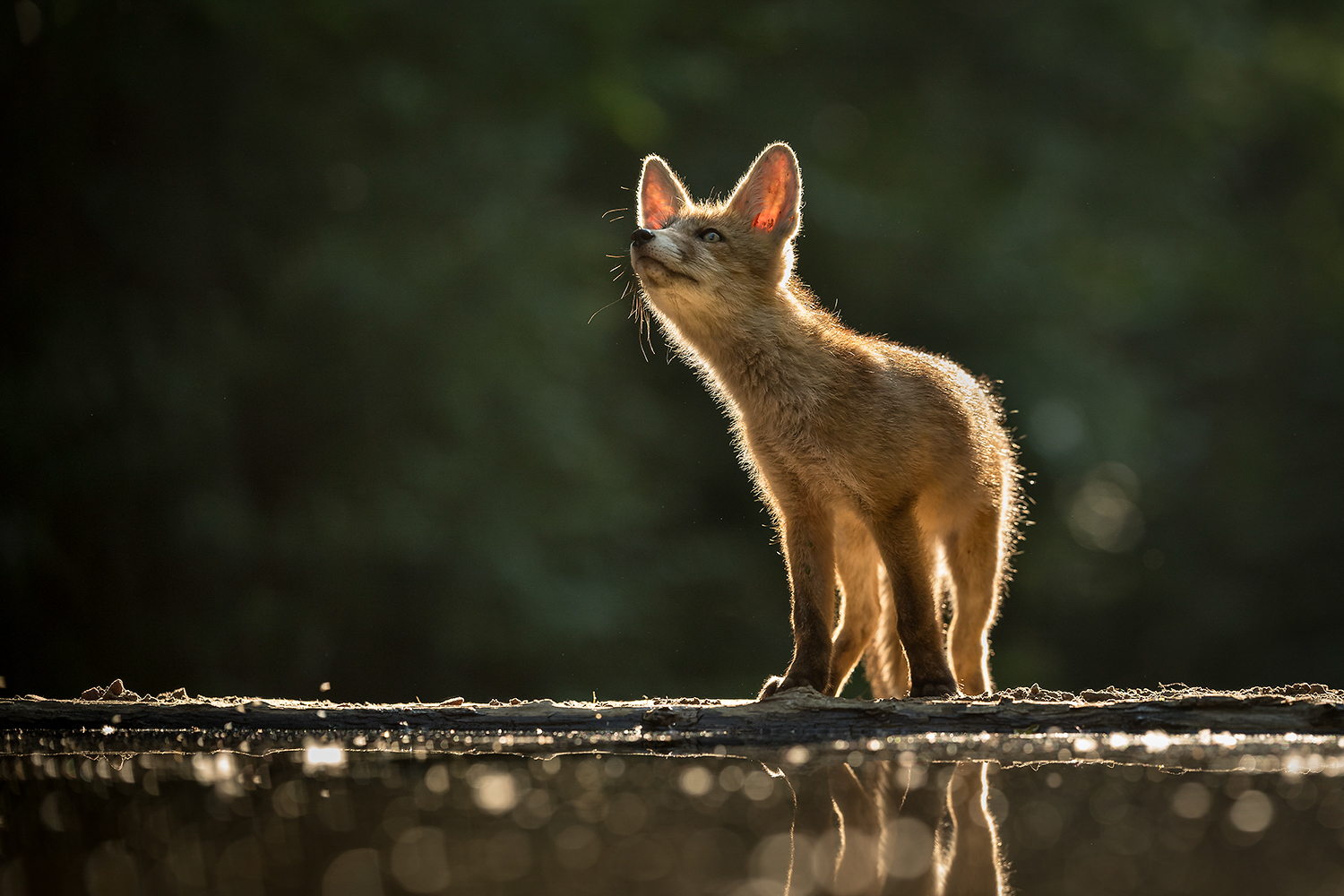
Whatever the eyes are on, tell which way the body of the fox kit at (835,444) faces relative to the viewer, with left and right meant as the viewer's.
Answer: facing the viewer and to the left of the viewer
